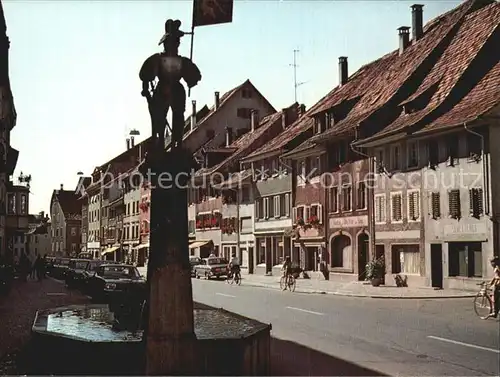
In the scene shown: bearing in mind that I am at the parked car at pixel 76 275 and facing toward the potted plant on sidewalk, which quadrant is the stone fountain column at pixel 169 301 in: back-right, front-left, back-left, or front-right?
front-right

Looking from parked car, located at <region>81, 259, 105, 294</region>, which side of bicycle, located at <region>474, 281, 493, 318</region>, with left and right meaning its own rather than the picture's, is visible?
right

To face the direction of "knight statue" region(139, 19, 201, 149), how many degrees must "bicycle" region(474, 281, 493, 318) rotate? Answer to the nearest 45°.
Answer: approximately 45° to its left

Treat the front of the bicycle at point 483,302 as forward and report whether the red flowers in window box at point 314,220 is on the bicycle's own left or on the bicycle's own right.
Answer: on the bicycle's own right

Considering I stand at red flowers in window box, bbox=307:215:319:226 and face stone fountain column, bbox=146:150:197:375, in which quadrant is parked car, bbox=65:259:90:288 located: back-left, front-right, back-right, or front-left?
front-right
